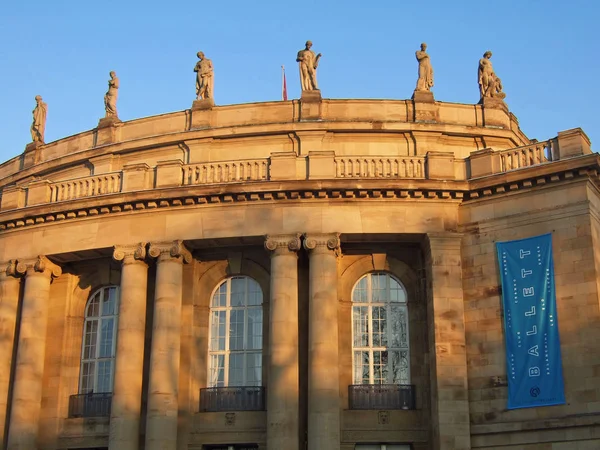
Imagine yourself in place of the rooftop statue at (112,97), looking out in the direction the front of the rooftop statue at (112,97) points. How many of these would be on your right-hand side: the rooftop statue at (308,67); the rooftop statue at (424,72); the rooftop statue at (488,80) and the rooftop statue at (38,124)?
1

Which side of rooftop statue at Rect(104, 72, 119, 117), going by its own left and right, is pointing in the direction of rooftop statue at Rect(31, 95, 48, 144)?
right

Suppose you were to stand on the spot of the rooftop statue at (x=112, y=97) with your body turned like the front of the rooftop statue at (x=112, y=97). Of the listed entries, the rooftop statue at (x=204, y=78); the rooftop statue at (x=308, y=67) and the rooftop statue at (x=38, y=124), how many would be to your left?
2

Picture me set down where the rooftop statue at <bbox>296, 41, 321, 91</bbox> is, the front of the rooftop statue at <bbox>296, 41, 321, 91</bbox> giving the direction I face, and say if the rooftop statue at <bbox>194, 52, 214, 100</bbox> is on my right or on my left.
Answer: on my right

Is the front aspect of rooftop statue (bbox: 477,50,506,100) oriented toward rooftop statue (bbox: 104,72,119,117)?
no

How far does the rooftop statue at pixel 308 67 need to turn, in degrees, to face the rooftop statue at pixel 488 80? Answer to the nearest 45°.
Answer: approximately 90° to its left

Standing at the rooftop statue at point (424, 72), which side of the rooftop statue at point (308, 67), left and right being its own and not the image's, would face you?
left

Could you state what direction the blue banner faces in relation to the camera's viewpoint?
facing the viewer

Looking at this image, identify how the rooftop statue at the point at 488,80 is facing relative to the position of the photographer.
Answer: facing the viewer and to the right of the viewer

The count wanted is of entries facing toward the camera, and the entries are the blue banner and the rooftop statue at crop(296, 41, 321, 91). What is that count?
2

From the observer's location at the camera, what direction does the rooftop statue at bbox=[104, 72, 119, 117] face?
facing the viewer and to the left of the viewer

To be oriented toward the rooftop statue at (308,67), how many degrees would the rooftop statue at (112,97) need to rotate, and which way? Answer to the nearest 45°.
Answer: approximately 90° to its left

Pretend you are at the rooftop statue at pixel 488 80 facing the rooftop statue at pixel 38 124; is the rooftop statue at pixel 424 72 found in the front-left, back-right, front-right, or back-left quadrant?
front-left
